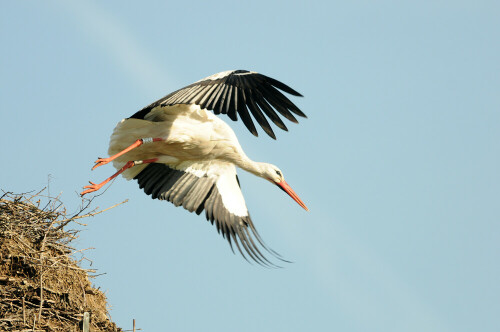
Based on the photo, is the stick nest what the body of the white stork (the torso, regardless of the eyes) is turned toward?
no

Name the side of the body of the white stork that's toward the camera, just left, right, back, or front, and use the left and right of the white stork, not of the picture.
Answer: right
